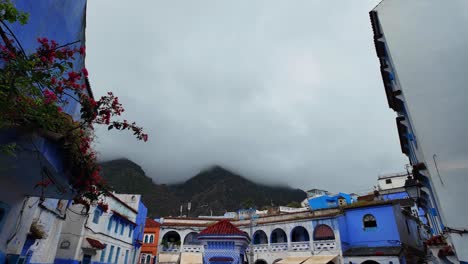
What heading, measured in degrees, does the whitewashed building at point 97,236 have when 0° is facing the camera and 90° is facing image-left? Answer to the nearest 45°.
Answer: approximately 315°

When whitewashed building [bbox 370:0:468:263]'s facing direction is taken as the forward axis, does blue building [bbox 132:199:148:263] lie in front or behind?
in front

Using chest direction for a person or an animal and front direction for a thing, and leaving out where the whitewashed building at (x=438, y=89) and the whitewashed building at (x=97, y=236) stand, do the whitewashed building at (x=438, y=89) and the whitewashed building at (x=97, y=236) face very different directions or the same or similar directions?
very different directions

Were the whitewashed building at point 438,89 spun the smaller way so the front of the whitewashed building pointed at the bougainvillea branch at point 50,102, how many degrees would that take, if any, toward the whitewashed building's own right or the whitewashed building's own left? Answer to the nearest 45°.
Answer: approximately 45° to the whitewashed building's own left

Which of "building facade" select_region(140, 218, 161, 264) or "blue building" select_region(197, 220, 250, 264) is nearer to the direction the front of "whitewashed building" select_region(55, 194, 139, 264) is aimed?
the blue building

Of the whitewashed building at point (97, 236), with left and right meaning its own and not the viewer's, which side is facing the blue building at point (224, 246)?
front

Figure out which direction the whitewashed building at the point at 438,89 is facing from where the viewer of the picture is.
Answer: facing to the left of the viewer

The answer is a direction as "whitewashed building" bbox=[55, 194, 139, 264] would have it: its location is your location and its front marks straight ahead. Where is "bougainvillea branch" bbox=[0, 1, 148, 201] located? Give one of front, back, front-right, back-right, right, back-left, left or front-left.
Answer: front-right

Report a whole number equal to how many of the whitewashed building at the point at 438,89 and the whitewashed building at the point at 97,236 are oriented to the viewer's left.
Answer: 1

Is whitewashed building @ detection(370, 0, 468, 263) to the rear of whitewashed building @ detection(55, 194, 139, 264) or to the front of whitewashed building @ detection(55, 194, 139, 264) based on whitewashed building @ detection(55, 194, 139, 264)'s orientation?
to the front
